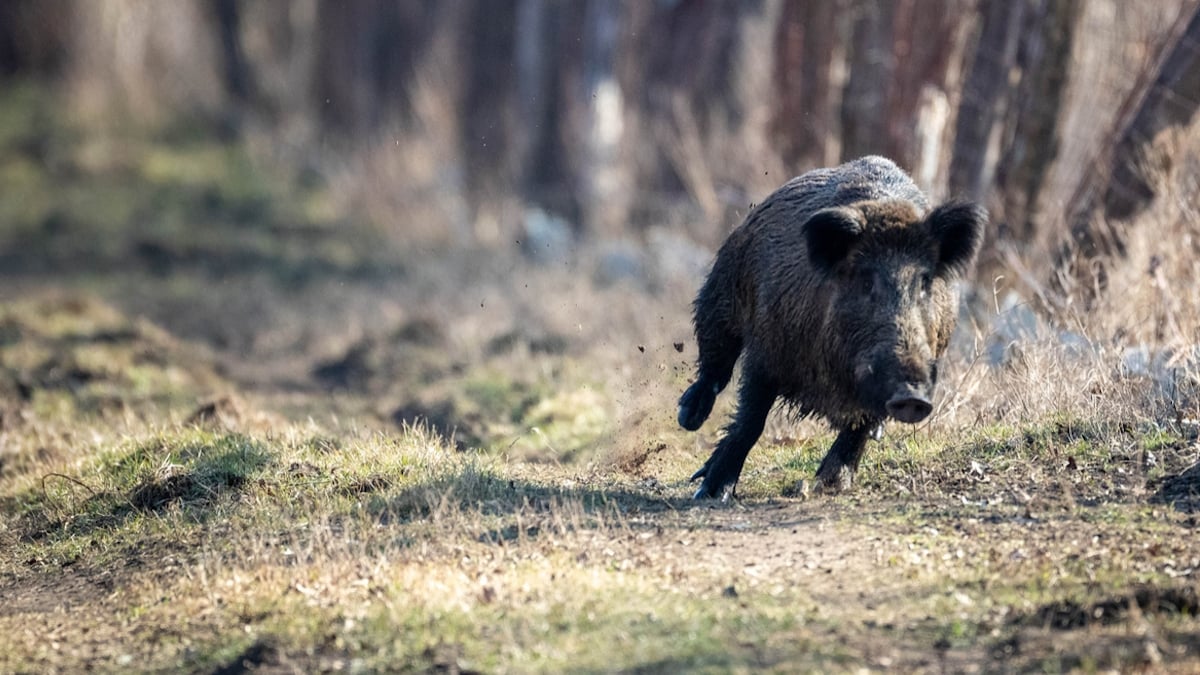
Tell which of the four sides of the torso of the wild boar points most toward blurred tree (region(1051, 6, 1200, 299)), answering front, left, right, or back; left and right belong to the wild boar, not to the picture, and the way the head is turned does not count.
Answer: left

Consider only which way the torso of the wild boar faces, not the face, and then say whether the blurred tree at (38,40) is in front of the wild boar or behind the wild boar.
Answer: behind

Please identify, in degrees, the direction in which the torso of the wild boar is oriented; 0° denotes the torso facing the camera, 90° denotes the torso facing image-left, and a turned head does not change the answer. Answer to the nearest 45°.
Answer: approximately 315°

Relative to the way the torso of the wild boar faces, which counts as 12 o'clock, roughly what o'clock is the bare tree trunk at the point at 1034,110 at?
The bare tree trunk is roughly at 8 o'clock from the wild boar.

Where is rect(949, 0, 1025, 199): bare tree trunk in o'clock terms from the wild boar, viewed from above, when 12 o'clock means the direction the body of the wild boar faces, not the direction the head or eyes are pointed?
The bare tree trunk is roughly at 8 o'clock from the wild boar.

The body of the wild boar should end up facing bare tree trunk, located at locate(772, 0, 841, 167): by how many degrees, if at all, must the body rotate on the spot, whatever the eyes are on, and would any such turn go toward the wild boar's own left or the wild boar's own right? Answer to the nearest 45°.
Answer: approximately 135° to the wild boar's own left

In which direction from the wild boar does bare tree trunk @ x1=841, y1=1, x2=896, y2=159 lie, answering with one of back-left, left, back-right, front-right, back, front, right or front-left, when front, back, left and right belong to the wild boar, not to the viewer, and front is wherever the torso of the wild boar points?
back-left
